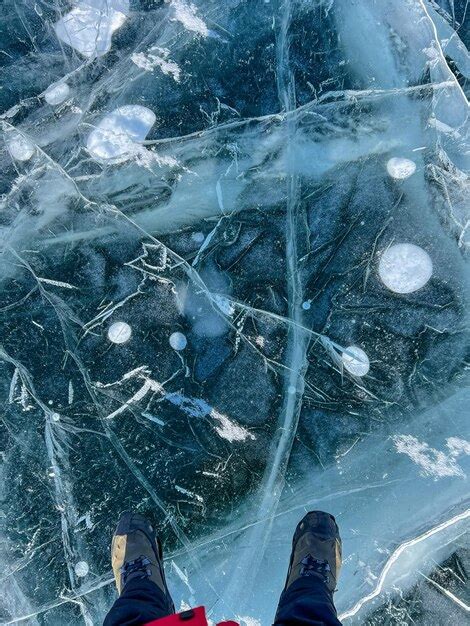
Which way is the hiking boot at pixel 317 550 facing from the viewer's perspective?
away from the camera

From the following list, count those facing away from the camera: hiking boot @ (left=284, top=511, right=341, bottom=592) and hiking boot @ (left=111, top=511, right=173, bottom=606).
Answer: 2

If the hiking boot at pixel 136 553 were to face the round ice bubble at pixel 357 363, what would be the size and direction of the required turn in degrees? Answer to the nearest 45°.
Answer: approximately 90° to its right

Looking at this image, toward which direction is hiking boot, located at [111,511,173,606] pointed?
away from the camera

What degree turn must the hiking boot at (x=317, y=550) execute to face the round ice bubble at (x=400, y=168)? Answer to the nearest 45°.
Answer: approximately 45° to its right

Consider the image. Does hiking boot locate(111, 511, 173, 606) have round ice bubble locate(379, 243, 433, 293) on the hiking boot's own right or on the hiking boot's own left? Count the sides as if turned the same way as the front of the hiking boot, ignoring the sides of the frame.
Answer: on the hiking boot's own right
